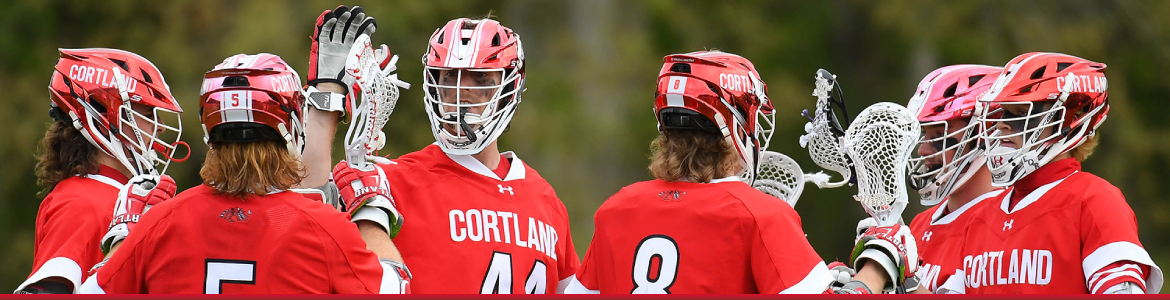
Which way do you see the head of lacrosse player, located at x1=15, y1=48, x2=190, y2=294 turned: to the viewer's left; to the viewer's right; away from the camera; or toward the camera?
to the viewer's right

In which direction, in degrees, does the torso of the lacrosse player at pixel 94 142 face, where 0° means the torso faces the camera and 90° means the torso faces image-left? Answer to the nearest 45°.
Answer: approximately 270°

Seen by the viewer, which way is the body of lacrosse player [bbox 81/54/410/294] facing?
away from the camera

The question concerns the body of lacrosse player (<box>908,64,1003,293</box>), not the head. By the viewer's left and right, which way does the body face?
facing the viewer and to the left of the viewer

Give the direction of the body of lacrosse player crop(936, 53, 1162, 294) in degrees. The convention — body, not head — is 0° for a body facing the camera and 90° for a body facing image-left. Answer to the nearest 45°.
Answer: approximately 45°

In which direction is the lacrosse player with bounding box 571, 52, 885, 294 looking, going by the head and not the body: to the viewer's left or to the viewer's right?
to the viewer's right

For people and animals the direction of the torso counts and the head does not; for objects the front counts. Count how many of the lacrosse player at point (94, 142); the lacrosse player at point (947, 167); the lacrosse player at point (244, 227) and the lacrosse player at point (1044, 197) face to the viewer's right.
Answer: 1

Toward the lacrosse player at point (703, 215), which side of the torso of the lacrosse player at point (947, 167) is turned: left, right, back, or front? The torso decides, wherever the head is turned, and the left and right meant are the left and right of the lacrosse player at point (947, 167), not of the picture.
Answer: front

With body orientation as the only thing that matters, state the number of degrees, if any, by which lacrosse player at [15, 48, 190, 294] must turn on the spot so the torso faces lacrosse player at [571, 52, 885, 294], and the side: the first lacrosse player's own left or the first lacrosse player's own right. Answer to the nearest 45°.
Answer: approximately 45° to the first lacrosse player's own right

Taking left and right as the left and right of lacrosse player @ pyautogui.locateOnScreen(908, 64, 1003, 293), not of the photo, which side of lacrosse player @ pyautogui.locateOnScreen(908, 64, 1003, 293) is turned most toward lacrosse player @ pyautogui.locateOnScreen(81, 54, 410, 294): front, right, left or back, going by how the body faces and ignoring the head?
front
